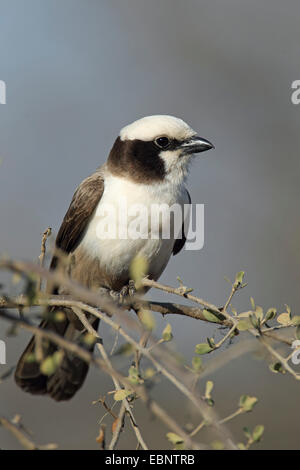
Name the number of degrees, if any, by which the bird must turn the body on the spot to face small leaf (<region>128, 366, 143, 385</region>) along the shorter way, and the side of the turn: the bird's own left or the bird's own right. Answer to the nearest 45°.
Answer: approximately 45° to the bird's own right

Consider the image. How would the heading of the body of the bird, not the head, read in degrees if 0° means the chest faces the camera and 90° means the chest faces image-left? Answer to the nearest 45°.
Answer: approximately 315°

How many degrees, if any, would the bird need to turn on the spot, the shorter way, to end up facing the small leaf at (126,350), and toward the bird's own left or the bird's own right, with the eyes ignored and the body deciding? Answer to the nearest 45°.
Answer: approximately 45° to the bird's own right
